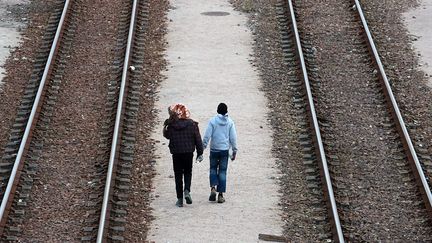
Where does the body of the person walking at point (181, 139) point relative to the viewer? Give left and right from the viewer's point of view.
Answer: facing away from the viewer

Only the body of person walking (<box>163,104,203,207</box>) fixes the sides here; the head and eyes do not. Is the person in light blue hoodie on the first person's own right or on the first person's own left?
on the first person's own right

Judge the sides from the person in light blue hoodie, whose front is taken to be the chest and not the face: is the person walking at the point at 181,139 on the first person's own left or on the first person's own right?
on the first person's own left

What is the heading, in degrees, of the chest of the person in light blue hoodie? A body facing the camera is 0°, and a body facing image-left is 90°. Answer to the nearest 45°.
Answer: approximately 180°

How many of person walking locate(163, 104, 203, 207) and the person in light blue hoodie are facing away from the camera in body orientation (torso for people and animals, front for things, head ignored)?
2
